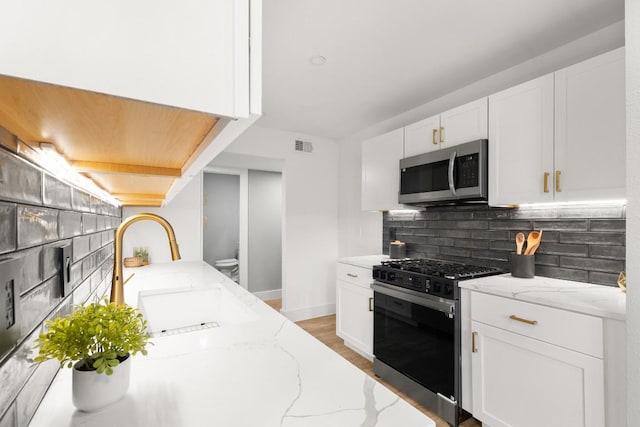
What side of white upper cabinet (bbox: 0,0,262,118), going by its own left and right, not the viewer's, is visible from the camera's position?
right

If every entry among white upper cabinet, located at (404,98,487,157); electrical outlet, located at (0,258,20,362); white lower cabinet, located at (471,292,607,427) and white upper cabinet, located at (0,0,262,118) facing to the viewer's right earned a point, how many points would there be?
2

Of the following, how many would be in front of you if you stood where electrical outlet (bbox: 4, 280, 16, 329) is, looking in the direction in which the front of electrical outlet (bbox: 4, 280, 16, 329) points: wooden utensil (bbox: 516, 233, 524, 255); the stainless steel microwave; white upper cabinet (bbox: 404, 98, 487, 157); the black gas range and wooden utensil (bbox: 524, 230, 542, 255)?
5

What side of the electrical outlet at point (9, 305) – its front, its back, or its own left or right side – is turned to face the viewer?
right

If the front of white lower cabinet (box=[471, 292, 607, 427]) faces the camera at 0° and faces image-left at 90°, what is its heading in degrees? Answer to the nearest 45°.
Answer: approximately 45°

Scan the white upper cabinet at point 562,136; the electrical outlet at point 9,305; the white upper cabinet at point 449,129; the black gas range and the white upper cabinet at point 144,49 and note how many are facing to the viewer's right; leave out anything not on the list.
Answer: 2

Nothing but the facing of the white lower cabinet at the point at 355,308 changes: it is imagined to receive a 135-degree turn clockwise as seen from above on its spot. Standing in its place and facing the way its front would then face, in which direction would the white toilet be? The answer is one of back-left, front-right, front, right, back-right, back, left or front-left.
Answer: front-left

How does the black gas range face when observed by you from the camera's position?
facing the viewer and to the left of the viewer

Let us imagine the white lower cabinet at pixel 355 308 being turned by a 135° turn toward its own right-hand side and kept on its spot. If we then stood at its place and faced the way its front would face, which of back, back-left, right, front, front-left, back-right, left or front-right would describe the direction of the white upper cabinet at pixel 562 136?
back-right
